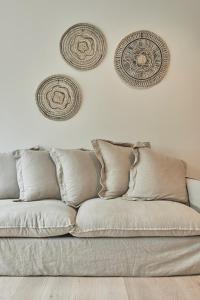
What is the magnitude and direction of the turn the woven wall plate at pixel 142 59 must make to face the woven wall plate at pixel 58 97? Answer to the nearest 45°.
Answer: approximately 90° to its right

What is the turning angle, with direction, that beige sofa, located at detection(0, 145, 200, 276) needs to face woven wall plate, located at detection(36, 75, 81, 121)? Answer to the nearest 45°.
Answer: approximately 180°

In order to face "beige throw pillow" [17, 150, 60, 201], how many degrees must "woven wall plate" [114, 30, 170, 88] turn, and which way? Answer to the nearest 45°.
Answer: approximately 45° to its right

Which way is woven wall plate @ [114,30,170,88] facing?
toward the camera

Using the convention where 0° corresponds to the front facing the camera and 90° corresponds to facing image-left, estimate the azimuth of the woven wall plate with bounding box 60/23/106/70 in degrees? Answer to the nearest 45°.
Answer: approximately 0°

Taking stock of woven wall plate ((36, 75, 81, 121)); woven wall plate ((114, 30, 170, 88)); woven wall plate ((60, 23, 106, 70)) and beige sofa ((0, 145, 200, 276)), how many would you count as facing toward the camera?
4

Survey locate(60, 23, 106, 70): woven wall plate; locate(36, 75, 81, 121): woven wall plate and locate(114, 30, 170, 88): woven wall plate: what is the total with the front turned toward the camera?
3

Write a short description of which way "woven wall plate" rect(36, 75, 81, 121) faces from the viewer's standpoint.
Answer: facing the viewer

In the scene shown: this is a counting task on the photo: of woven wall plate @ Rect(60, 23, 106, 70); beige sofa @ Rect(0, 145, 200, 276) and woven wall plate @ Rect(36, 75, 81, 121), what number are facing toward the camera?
3

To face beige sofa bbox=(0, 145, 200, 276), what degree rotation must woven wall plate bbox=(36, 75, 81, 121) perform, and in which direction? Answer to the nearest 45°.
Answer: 0° — it already faces it
